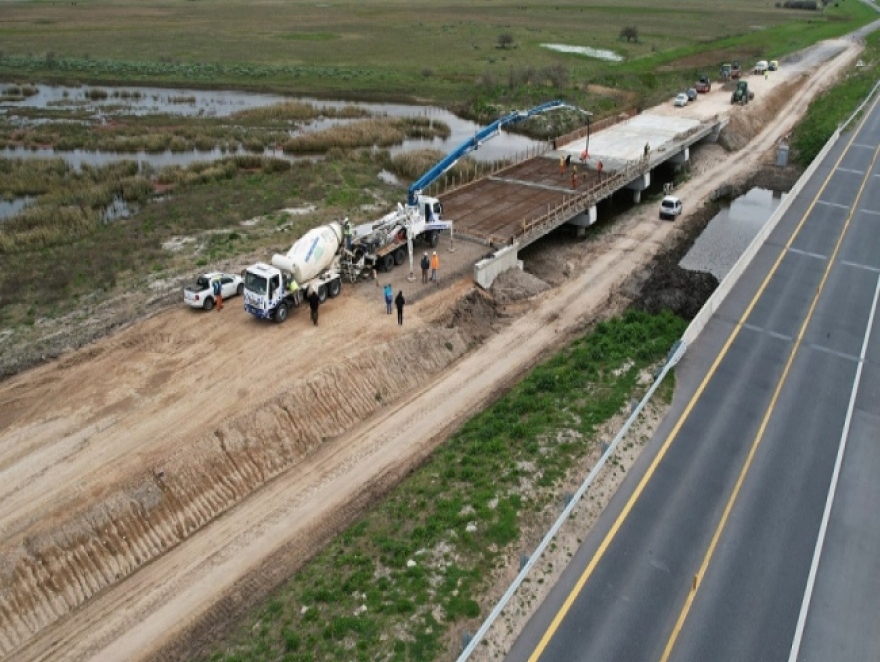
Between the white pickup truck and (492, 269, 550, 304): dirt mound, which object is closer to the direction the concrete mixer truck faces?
the white pickup truck

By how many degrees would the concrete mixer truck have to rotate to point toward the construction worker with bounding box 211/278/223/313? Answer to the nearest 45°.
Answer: approximately 45° to its right

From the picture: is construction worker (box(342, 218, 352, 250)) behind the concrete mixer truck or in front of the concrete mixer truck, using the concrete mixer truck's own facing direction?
behind

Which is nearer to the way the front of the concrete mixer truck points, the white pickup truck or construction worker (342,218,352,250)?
the white pickup truck

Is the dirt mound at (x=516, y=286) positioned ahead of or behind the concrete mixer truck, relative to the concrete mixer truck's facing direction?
behind

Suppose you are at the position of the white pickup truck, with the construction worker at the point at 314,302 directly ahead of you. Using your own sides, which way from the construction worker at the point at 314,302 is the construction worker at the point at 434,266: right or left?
left

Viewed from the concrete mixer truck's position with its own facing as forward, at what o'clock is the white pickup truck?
The white pickup truck is roughly at 2 o'clock from the concrete mixer truck.

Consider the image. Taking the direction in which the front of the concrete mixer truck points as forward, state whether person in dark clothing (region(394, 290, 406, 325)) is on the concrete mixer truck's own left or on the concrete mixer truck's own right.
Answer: on the concrete mixer truck's own left

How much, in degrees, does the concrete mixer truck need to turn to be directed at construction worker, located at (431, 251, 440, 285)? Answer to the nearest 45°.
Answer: approximately 135° to its left

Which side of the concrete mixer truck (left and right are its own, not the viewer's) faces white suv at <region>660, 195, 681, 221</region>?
back

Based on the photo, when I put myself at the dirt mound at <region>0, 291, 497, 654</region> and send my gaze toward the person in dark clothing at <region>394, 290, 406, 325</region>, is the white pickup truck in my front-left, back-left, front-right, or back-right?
front-left

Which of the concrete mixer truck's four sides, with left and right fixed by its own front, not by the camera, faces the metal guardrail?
left

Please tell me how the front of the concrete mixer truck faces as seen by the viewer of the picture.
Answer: facing the viewer and to the left of the viewer
